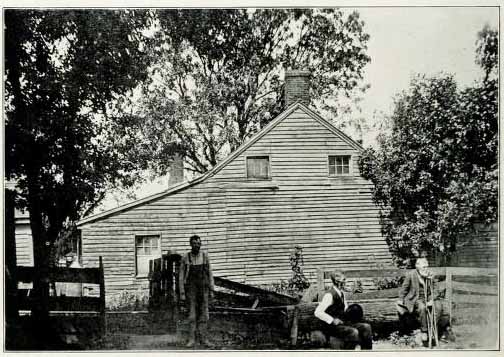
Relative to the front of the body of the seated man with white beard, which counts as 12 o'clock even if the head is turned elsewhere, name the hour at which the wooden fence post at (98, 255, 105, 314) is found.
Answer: The wooden fence post is roughly at 4 o'clock from the seated man with white beard.

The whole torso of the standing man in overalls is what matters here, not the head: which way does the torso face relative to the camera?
toward the camera

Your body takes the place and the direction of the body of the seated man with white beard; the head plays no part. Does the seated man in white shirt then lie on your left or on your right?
on your right

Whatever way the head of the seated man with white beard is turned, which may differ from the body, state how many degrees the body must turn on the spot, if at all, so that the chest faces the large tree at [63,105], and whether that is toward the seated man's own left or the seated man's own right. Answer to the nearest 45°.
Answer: approximately 135° to the seated man's own right

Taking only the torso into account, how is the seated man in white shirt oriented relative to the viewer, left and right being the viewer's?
facing the viewer and to the right of the viewer

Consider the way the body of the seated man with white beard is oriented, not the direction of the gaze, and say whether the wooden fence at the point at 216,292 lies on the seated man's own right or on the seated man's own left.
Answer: on the seated man's own right
